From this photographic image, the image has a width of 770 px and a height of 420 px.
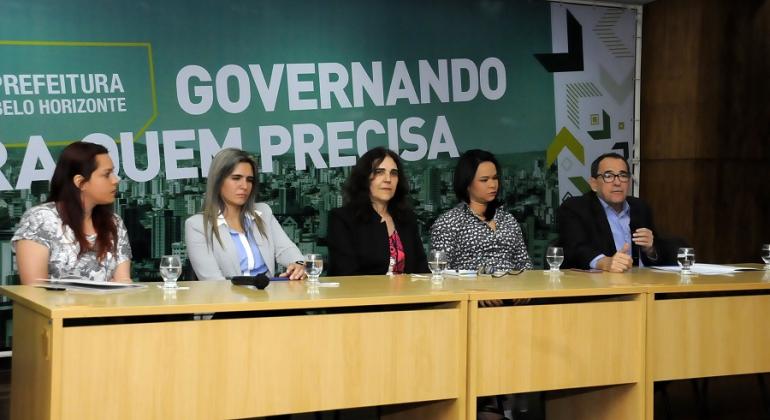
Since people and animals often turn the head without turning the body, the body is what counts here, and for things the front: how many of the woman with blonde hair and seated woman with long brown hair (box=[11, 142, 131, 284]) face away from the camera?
0

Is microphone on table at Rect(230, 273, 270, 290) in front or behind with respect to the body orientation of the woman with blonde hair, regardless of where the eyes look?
in front

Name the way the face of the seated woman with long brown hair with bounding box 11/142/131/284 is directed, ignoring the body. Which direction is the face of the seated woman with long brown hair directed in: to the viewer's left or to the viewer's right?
to the viewer's right

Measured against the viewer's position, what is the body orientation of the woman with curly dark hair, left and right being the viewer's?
facing the viewer and to the right of the viewer

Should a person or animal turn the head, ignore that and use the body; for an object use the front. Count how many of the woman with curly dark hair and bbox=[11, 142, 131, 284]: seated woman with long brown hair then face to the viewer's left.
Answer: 0

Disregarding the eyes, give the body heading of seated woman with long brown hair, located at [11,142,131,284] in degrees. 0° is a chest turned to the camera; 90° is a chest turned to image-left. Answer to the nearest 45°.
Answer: approximately 315°

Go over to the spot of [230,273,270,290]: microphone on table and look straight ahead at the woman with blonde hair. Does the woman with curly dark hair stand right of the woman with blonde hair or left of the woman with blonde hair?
right

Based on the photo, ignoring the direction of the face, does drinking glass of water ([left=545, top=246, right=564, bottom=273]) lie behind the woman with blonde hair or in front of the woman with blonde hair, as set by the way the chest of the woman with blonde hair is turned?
in front

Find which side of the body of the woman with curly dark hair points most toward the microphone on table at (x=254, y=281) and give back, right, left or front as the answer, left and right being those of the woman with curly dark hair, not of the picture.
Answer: right

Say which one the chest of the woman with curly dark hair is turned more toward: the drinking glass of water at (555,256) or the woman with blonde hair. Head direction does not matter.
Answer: the drinking glass of water

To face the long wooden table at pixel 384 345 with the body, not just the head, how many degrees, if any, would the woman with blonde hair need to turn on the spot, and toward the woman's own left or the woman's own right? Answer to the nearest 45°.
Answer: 0° — they already face it

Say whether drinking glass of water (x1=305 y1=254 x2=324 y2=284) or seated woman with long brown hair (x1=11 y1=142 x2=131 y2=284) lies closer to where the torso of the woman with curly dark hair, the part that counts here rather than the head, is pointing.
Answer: the drinking glass of water
